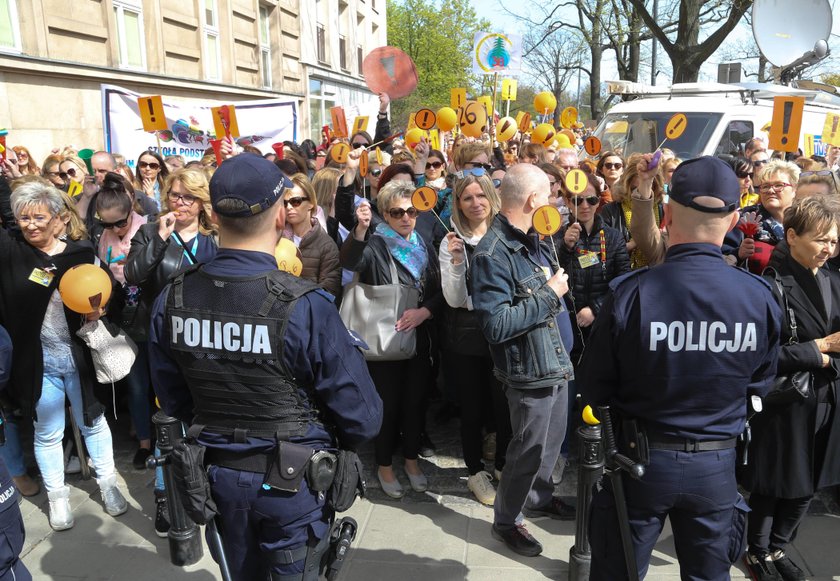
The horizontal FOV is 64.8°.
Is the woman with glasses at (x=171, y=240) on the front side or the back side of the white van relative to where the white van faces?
on the front side

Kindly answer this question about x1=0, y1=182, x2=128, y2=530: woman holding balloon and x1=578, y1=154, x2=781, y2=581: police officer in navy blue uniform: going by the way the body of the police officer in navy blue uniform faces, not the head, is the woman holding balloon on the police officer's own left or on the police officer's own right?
on the police officer's own left

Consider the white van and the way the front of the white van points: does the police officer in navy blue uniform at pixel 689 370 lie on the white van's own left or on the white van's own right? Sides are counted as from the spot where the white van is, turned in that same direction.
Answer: on the white van's own left

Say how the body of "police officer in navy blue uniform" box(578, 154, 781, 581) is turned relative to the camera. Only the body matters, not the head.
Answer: away from the camera

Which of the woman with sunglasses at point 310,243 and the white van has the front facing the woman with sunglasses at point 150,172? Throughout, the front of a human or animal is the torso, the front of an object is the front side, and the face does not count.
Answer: the white van

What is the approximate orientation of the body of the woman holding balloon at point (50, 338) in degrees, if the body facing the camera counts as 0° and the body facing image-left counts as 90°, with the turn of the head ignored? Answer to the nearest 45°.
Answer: approximately 0°

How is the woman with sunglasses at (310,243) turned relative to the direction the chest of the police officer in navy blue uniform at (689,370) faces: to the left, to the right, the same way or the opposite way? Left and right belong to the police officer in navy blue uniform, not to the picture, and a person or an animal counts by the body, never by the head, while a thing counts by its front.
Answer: the opposite way

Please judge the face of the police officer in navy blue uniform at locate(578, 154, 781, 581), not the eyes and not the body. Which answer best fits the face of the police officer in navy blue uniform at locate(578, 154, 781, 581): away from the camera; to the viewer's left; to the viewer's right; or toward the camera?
away from the camera

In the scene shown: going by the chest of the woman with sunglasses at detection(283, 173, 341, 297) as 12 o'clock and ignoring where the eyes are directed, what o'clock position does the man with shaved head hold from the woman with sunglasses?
The man with shaved head is roughly at 9 o'clock from the woman with sunglasses.
